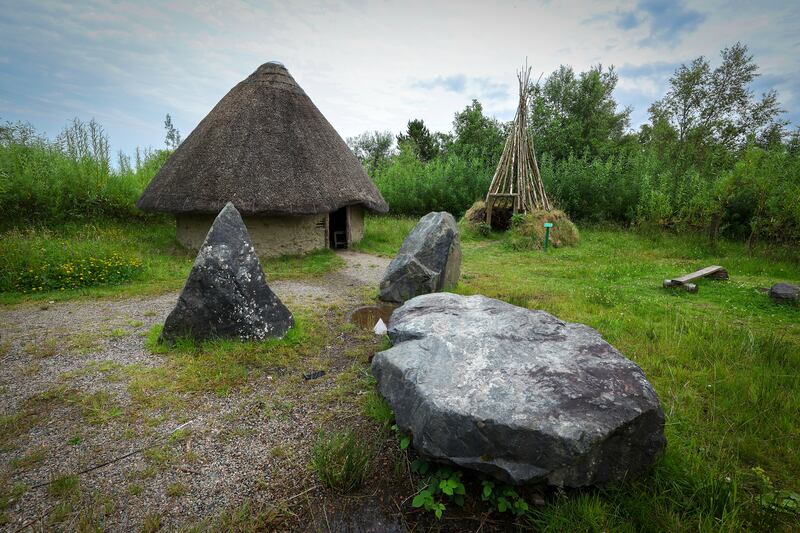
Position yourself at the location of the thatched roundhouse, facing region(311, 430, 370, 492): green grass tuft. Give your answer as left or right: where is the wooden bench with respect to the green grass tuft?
left

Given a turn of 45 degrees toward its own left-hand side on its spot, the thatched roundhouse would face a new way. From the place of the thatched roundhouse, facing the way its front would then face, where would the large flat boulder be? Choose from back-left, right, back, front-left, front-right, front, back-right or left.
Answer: right

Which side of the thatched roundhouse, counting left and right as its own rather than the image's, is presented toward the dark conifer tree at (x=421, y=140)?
left

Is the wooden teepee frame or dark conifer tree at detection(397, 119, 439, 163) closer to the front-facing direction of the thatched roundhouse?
the wooden teepee frame

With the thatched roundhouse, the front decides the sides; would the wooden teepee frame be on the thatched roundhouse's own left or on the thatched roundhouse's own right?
on the thatched roundhouse's own left

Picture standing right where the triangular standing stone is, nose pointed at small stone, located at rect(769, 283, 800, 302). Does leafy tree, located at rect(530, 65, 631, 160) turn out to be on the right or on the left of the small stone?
left

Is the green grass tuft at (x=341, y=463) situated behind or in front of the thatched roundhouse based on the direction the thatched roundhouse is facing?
in front

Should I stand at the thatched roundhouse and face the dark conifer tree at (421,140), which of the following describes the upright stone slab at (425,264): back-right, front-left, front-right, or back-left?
back-right

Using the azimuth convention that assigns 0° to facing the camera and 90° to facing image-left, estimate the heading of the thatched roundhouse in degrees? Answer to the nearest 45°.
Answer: approximately 315°

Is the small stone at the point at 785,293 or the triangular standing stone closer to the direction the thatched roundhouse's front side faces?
the small stone

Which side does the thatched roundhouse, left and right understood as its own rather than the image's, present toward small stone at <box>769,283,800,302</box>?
front

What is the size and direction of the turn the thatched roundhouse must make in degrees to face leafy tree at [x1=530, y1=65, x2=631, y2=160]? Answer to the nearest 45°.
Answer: approximately 90° to its left

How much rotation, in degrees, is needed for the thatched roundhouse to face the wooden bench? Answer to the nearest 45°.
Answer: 0° — it already faces it

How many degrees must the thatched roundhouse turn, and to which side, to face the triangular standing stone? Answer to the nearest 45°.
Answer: approximately 45° to its right

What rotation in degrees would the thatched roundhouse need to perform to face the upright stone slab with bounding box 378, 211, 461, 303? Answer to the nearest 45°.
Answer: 0° — it already faces it
